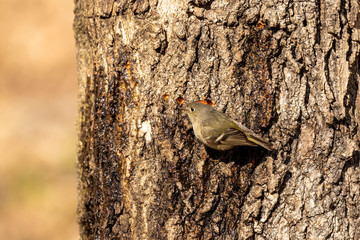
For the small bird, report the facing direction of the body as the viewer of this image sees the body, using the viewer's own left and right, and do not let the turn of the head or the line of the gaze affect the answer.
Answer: facing to the left of the viewer
